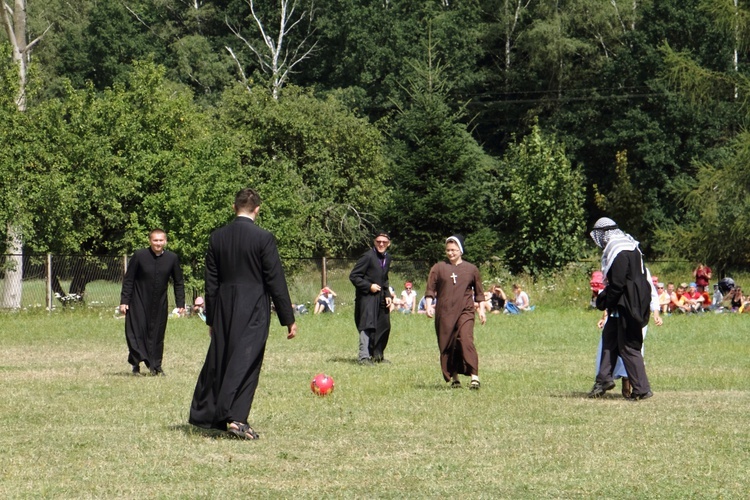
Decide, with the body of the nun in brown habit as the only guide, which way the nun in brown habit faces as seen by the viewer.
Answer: toward the camera

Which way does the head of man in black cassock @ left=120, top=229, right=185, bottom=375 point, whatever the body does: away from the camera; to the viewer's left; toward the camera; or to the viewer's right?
toward the camera

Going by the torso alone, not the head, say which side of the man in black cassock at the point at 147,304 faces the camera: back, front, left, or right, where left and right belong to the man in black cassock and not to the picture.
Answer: front

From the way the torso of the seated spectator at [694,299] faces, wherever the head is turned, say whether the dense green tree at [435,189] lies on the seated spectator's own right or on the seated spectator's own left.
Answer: on the seated spectator's own right

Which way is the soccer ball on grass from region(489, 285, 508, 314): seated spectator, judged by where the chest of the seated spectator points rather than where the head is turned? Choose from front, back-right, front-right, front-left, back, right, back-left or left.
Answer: front

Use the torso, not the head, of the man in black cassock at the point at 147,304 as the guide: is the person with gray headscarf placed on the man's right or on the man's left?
on the man's left

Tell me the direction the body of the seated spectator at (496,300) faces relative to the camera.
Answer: toward the camera

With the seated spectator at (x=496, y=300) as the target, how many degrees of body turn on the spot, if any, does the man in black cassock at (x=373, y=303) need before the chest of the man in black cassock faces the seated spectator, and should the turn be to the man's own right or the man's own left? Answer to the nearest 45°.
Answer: approximately 135° to the man's own left

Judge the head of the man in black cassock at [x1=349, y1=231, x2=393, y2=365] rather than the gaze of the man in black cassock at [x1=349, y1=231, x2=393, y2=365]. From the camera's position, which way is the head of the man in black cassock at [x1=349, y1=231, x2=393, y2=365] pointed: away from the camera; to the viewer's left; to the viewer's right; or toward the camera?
toward the camera

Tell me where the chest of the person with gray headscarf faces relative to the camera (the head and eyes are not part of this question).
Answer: to the viewer's left

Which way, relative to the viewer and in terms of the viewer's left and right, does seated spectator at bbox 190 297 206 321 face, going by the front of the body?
facing the viewer

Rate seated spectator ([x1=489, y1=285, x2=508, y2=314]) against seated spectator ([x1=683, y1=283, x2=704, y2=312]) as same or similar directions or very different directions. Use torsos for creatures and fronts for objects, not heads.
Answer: same or similar directions

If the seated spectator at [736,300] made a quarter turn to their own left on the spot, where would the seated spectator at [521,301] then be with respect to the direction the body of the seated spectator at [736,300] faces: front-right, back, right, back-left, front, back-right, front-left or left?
back-right
